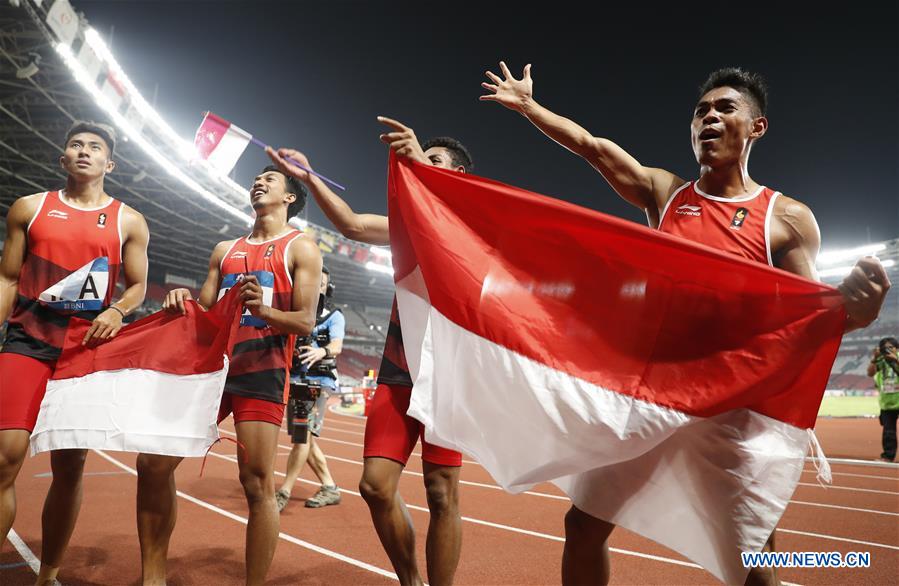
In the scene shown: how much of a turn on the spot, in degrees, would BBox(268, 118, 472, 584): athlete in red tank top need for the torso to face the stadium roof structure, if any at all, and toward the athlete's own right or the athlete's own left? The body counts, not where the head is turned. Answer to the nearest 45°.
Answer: approximately 90° to the athlete's own right

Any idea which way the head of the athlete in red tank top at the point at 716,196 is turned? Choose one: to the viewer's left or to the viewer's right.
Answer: to the viewer's left

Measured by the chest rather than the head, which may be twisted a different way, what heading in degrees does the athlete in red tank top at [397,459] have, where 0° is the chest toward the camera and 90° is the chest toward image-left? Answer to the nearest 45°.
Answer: approximately 45°

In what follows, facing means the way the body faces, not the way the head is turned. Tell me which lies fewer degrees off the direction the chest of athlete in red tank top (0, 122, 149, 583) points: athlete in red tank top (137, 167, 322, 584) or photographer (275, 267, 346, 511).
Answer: the athlete in red tank top

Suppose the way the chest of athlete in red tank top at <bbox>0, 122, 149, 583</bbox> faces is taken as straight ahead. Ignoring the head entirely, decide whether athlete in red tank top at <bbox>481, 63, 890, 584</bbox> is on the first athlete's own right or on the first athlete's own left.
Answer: on the first athlete's own left

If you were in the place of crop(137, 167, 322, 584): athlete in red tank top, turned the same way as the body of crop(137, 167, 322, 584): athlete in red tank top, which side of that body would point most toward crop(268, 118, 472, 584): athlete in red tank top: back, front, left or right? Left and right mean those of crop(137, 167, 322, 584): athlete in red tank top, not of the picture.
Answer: left

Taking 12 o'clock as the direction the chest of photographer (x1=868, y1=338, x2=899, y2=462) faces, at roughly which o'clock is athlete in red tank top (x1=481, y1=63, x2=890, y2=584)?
The athlete in red tank top is roughly at 12 o'clock from the photographer.

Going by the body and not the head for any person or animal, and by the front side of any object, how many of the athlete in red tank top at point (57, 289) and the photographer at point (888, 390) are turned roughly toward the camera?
2

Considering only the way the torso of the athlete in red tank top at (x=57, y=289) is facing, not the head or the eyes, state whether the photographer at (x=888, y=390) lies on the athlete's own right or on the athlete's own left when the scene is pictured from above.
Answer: on the athlete's own left

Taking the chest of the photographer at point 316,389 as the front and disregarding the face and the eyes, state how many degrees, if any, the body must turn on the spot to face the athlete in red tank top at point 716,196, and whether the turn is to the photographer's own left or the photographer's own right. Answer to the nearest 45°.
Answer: approximately 45° to the photographer's own left
